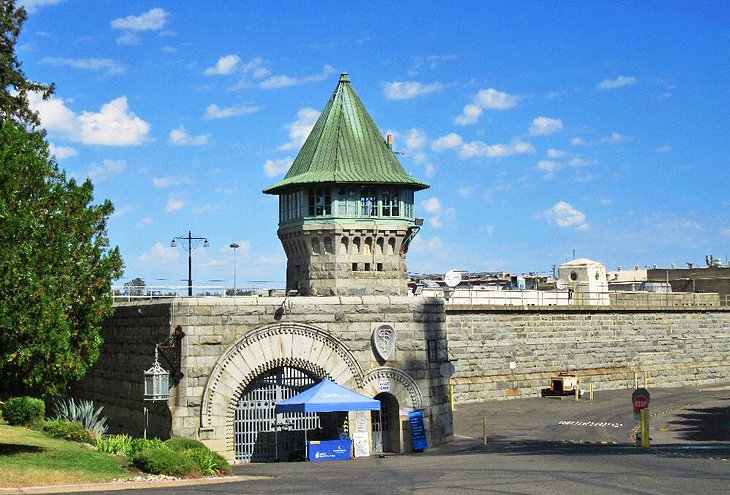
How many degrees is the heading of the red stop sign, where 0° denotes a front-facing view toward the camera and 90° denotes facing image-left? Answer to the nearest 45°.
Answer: approximately 0°

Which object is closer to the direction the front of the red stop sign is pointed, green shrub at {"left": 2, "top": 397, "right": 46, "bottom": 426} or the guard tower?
the green shrub

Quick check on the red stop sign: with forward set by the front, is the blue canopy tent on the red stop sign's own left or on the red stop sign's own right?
on the red stop sign's own right

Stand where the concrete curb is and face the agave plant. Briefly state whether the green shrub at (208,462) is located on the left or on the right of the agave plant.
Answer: right

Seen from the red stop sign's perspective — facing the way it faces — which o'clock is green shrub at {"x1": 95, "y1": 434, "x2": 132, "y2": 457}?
The green shrub is roughly at 2 o'clock from the red stop sign.

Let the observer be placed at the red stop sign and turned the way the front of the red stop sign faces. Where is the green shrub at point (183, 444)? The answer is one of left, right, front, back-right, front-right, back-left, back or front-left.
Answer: front-right

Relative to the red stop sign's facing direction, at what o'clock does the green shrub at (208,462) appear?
The green shrub is roughly at 2 o'clock from the red stop sign.

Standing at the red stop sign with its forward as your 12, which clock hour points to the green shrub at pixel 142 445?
The green shrub is roughly at 2 o'clock from the red stop sign.

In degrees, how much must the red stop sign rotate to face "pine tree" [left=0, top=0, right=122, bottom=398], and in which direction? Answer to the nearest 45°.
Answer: approximately 45° to its right

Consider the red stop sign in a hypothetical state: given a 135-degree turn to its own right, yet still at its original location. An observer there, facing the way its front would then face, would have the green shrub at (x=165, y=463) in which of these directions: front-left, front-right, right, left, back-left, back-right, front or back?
left

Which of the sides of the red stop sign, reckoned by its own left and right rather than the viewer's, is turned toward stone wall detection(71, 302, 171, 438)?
right

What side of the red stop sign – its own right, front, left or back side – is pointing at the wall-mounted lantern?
right

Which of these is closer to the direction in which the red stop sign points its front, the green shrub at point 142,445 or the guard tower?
the green shrub

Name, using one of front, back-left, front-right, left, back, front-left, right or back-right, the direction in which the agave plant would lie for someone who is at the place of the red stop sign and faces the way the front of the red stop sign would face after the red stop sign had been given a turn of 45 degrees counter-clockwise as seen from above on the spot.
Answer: back-right
